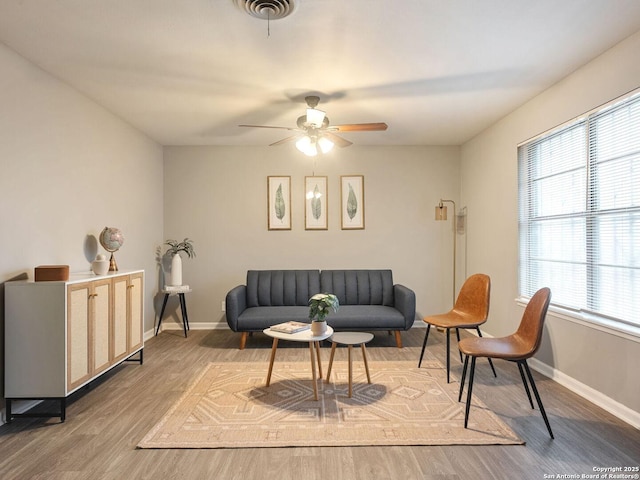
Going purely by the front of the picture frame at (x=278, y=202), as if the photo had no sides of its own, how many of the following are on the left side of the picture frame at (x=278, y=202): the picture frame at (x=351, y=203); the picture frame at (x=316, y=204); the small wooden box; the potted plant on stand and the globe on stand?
2

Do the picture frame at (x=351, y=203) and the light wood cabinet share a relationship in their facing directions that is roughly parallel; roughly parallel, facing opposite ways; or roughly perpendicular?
roughly perpendicular

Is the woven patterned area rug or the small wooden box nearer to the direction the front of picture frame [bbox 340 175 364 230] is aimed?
the woven patterned area rug

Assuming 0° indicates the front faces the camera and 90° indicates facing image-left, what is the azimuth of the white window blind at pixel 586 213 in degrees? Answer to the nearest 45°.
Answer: approximately 45°

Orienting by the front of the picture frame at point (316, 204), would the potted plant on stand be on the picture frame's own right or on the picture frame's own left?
on the picture frame's own right

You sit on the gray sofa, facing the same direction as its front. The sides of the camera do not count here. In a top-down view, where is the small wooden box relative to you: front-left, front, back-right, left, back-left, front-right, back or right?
front-right

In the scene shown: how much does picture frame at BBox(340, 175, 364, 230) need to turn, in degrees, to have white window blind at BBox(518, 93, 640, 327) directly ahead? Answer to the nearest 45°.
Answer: approximately 45° to its left

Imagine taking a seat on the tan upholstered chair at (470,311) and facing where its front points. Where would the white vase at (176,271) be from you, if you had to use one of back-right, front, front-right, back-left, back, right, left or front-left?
front-right

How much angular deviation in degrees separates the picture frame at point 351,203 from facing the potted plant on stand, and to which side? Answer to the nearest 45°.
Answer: approximately 90° to its right

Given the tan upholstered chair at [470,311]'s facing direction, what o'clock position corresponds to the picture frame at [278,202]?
The picture frame is roughly at 2 o'clock from the tan upholstered chair.

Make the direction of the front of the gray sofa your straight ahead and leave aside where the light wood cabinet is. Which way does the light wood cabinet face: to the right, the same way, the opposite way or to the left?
to the left

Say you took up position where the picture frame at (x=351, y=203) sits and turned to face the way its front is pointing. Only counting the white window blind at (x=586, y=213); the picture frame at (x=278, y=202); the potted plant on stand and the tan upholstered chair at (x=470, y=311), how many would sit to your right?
2

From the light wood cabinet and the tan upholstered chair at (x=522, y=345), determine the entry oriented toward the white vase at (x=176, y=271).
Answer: the tan upholstered chair
